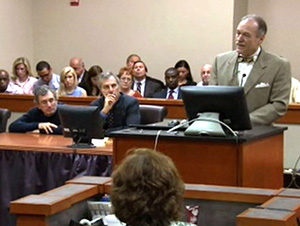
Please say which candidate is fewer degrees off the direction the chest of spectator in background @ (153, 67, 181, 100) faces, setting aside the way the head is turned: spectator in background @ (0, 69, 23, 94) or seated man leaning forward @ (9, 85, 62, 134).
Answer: the seated man leaning forward

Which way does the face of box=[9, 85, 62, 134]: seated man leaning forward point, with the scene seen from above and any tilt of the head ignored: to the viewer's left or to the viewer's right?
to the viewer's right

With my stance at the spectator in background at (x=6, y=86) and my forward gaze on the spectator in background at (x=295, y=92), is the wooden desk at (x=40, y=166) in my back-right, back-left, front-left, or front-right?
front-right

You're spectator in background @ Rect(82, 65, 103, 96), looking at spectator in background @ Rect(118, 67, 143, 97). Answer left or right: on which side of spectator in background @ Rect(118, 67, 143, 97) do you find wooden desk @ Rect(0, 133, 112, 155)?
right

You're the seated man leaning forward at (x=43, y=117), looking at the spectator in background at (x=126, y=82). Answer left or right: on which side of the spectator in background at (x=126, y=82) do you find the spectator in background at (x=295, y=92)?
right

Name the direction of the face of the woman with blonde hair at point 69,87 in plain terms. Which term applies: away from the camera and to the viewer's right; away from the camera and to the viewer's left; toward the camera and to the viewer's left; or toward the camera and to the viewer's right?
toward the camera and to the viewer's right

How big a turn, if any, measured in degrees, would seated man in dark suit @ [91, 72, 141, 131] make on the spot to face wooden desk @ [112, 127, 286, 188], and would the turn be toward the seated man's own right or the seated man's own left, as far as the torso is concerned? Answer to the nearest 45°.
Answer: approximately 45° to the seated man's own left

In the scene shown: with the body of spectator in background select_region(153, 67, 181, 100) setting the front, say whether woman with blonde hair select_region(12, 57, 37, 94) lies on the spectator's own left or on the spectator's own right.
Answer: on the spectator's own right

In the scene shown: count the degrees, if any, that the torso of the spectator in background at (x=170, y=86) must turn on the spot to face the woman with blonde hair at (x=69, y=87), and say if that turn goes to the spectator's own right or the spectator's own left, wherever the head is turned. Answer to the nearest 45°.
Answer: approximately 90° to the spectator's own right

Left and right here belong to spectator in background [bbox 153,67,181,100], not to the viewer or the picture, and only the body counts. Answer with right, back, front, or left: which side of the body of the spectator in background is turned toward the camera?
front
